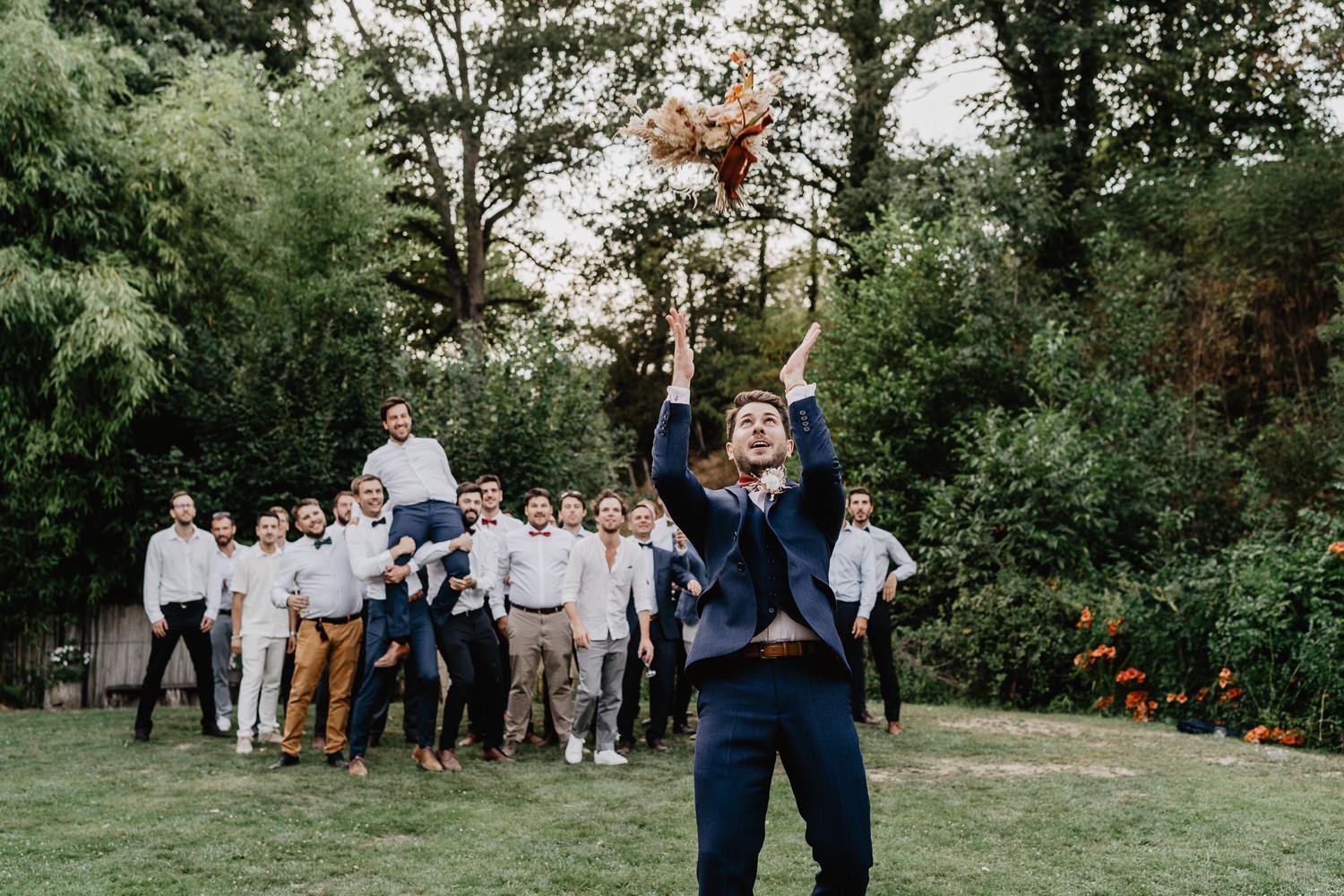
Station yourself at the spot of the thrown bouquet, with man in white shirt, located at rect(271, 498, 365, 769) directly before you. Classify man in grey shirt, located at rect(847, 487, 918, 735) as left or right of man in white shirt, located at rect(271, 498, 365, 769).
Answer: right

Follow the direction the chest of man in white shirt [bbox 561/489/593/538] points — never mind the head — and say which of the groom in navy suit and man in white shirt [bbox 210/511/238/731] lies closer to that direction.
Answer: the groom in navy suit

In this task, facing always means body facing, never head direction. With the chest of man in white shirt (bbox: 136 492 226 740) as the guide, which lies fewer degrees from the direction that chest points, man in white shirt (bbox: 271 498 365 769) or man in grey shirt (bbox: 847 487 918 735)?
the man in white shirt

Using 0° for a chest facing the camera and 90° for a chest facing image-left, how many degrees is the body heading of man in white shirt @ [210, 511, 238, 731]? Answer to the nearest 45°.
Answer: approximately 0°
